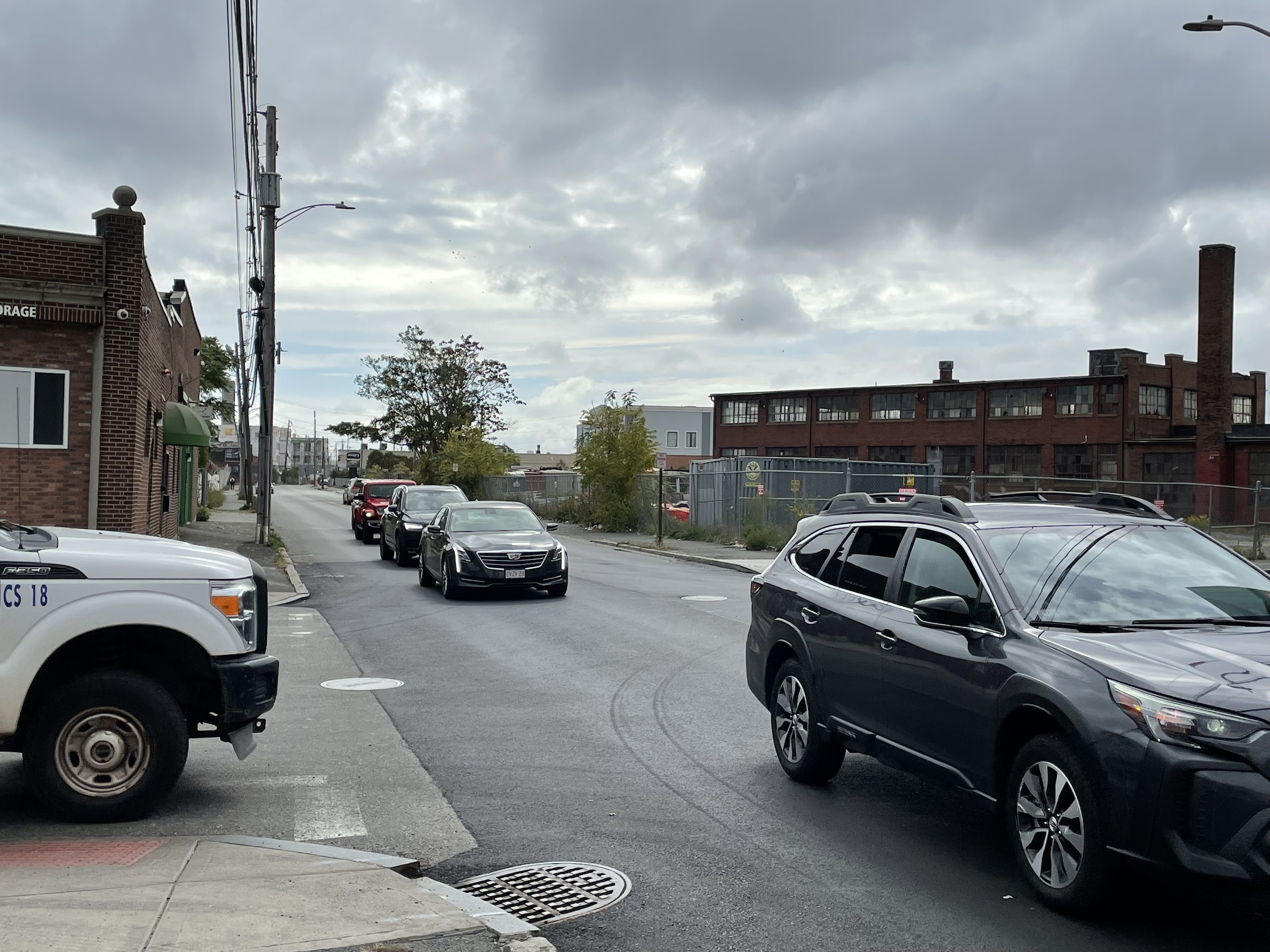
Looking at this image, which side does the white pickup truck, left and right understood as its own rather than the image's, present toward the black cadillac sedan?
left

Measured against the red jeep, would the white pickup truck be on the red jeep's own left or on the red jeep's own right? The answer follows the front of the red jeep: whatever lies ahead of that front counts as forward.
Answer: on the red jeep's own right

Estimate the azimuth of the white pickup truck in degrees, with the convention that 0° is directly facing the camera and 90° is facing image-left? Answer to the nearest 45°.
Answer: approximately 270°

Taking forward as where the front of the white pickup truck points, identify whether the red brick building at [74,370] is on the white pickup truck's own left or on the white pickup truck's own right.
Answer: on the white pickup truck's own left

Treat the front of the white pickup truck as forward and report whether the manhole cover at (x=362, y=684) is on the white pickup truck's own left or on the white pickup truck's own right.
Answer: on the white pickup truck's own left

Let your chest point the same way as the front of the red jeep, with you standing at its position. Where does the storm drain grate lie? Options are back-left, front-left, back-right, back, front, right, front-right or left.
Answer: front-right

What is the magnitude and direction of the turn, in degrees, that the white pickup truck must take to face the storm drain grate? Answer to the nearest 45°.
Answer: approximately 45° to its right

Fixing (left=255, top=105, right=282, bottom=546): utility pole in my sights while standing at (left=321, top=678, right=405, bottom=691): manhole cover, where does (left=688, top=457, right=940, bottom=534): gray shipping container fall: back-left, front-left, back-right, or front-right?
front-right

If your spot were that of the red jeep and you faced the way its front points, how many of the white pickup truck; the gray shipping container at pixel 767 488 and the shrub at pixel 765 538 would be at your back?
0

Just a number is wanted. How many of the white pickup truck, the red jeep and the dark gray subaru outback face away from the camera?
0

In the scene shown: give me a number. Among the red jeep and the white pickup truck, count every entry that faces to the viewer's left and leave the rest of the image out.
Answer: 0

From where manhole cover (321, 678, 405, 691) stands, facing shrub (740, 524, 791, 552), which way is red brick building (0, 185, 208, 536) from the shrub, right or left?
left

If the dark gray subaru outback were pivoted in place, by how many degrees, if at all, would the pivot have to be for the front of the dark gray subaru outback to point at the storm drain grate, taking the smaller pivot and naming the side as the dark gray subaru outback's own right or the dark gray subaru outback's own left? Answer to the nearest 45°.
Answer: approximately 135° to the dark gray subaru outback's own right

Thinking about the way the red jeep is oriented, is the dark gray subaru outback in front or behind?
in front

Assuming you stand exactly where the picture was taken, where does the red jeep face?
facing the viewer and to the right of the viewer

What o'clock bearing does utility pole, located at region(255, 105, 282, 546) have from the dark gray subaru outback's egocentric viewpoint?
The utility pole is roughly at 6 o'clock from the dark gray subaru outback.

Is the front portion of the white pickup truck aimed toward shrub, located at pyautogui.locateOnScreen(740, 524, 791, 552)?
no

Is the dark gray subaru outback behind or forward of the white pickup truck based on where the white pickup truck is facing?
forward

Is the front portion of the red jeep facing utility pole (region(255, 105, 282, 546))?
no
